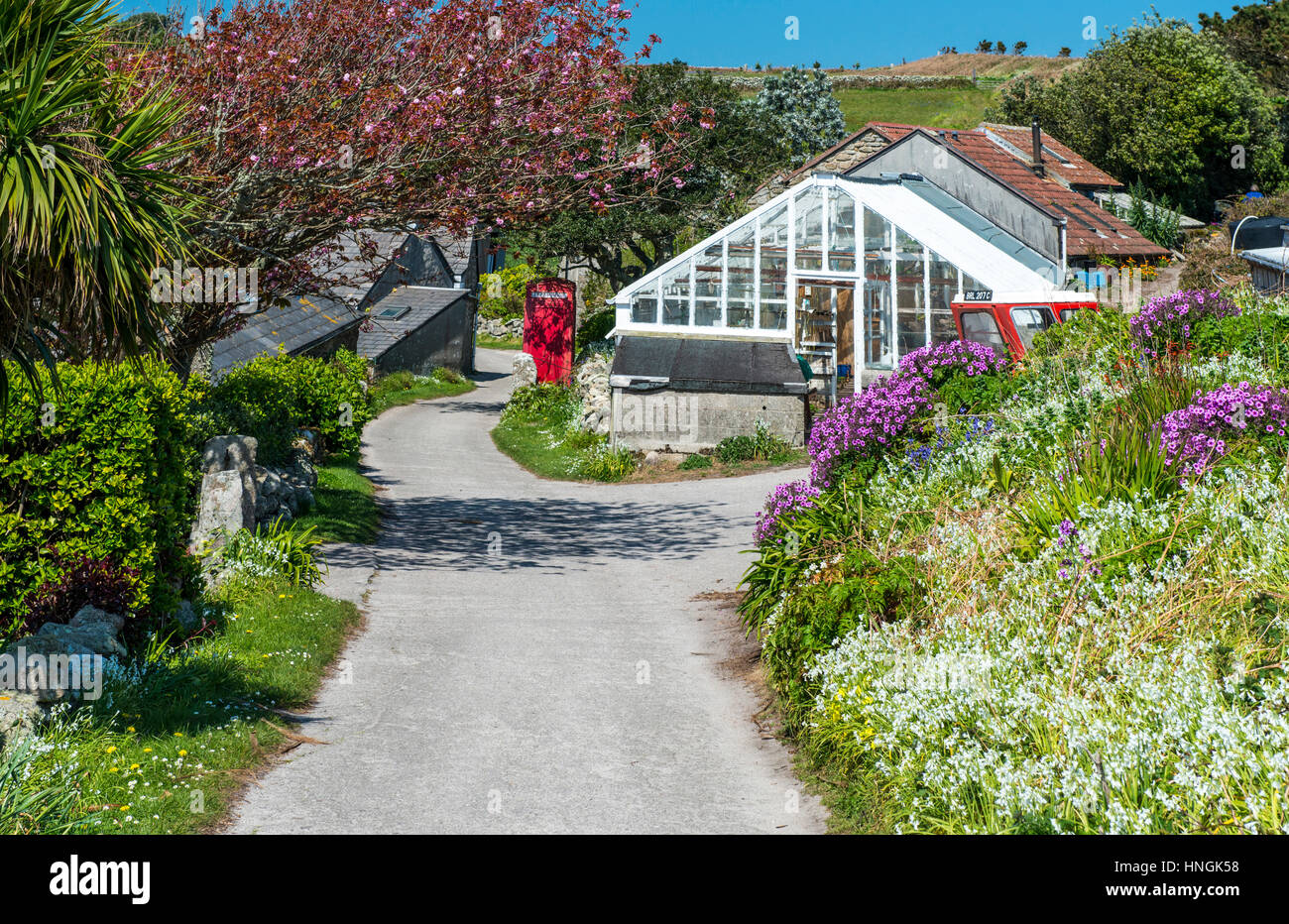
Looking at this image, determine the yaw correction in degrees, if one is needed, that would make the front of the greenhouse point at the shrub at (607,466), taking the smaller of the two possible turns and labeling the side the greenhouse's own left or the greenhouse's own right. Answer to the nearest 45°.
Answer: approximately 45° to the greenhouse's own right

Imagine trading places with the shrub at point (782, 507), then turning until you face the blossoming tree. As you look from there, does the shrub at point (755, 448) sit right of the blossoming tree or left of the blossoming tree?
right

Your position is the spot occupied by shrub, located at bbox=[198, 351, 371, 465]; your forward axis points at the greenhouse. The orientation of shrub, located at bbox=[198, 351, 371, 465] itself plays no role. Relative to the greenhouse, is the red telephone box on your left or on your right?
left

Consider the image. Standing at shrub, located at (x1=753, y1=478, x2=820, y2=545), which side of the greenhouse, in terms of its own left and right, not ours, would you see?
front

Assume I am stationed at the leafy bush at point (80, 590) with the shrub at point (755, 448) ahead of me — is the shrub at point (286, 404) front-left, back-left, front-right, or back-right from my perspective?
front-left

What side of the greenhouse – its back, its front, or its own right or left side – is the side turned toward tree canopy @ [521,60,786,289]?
back

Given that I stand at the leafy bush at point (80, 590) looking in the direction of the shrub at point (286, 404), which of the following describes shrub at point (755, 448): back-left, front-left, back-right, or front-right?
front-right

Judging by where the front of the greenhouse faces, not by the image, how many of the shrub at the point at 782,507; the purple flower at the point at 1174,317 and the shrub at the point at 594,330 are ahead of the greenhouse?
2

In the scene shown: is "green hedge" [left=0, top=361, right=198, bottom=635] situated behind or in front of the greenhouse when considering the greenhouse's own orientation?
in front

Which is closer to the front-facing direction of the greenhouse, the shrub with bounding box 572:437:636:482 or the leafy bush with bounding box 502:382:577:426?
the shrub

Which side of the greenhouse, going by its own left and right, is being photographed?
front
